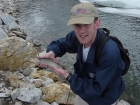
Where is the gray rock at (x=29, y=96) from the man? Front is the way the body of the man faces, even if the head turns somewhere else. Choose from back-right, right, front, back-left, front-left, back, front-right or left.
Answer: right

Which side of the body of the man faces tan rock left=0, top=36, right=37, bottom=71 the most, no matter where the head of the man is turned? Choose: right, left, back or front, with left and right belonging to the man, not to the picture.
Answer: right

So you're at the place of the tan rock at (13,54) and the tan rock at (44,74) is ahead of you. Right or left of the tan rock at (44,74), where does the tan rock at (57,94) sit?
right

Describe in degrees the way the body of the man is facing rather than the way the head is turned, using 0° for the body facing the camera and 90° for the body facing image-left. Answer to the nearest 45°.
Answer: approximately 45°
